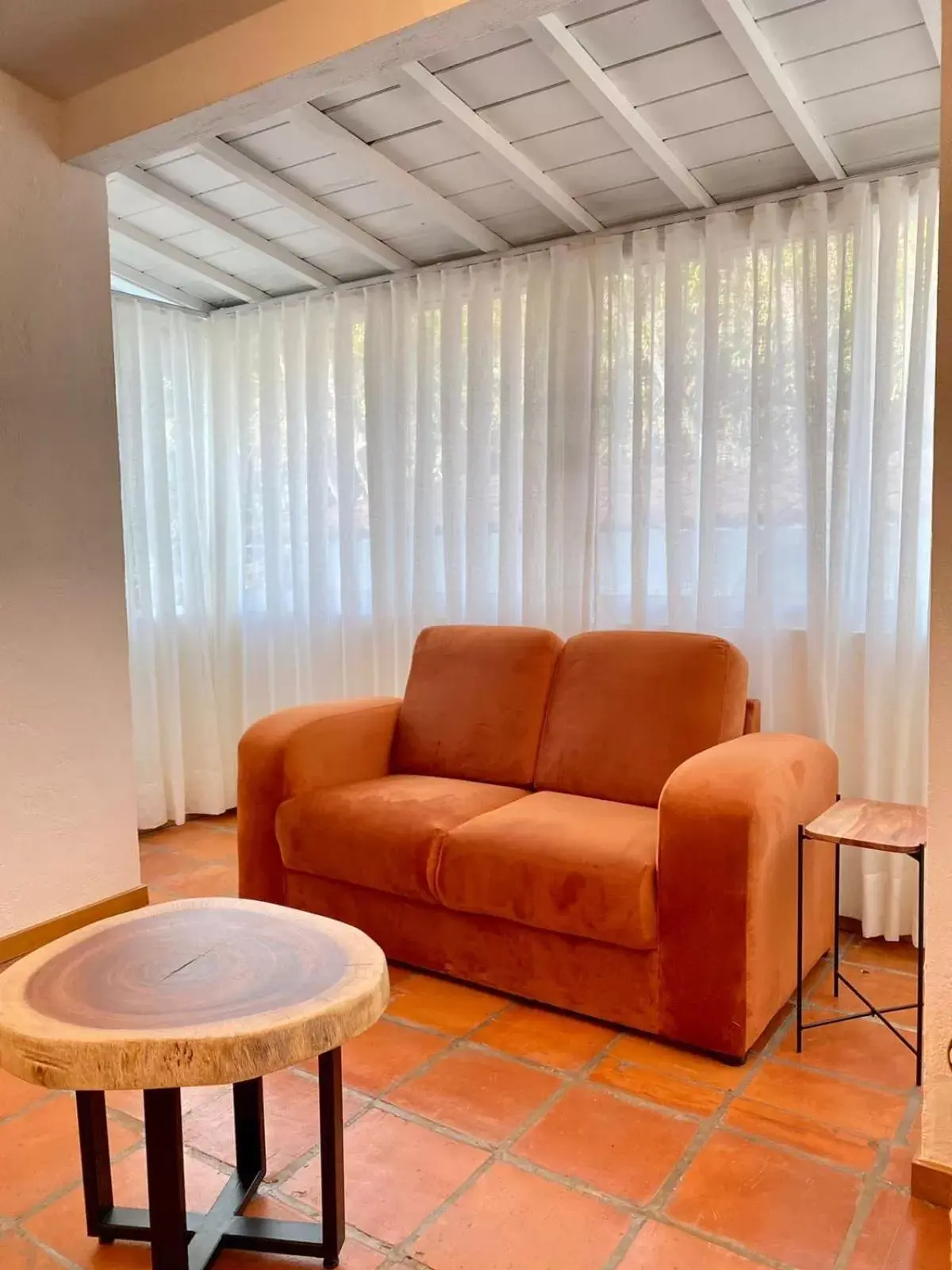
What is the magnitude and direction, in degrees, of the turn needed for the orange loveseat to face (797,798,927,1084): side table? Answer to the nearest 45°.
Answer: approximately 90° to its left

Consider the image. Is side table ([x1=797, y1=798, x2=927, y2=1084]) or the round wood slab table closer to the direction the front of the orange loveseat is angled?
the round wood slab table

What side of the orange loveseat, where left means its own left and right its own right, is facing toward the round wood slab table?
front

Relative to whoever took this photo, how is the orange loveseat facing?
facing the viewer and to the left of the viewer

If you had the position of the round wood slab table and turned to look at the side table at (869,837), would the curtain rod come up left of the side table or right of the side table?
left
